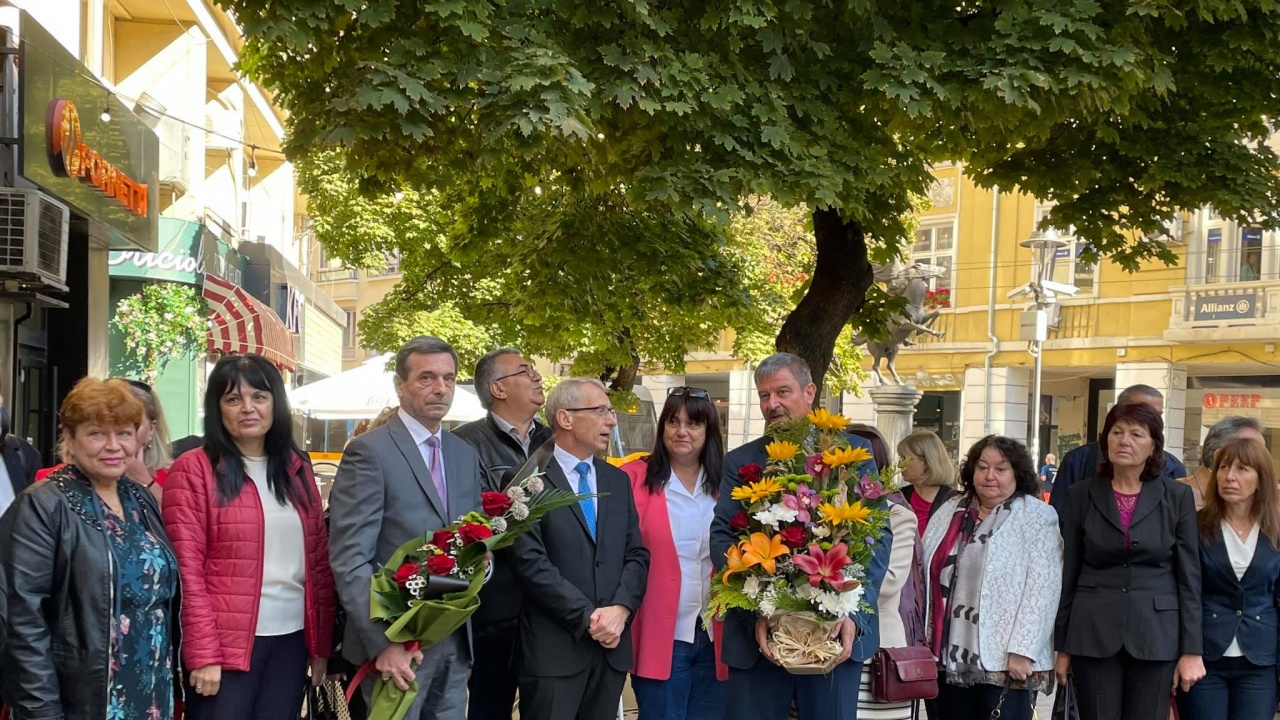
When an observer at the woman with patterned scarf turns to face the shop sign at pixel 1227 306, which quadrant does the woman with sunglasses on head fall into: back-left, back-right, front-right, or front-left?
back-left

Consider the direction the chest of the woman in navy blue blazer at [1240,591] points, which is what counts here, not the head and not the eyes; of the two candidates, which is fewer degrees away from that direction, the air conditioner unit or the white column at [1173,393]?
the air conditioner unit

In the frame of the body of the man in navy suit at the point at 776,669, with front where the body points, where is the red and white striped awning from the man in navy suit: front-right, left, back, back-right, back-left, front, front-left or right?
back-right

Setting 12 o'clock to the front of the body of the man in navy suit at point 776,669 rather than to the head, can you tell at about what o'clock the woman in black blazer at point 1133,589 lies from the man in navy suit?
The woman in black blazer is roughly at 8 o'clock from the man in navy suit.

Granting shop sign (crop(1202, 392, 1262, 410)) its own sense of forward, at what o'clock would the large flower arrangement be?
The large flower arrangement is roughly at 12 o'clock from the shop sign.

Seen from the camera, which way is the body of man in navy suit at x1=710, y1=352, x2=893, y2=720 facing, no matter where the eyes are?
toward the camera

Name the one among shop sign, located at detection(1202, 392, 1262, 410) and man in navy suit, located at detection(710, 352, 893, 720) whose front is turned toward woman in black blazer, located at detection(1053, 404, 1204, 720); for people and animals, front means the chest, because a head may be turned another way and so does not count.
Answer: the shop sign

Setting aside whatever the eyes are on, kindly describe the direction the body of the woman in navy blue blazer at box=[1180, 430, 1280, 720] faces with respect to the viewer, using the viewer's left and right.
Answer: facing the viewer

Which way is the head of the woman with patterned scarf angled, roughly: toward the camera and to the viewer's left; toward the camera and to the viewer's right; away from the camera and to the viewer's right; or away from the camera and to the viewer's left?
toward the camera and to the viewer's left

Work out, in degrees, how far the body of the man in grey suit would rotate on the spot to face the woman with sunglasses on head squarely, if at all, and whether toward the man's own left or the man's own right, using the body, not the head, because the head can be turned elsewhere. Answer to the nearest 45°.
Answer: approximately 90° to the man's own left

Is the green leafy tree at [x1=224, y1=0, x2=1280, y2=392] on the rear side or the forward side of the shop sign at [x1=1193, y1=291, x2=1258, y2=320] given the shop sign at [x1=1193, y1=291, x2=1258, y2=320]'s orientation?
on the forward side

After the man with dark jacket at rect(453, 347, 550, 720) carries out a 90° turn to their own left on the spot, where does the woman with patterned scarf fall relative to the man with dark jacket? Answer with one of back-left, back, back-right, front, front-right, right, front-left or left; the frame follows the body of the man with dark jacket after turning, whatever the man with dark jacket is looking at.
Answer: front-right

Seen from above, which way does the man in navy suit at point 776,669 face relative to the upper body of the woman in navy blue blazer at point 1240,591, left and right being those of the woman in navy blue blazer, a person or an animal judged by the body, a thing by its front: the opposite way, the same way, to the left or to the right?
the same way

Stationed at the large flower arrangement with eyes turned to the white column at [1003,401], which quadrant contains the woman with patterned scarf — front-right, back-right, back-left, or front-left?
front-right

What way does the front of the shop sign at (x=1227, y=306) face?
toward the camera

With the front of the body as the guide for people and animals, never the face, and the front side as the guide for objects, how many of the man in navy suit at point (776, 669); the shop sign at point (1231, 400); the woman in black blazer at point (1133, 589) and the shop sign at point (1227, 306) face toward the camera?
4

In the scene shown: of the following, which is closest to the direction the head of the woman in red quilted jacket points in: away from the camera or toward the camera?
toward the camera

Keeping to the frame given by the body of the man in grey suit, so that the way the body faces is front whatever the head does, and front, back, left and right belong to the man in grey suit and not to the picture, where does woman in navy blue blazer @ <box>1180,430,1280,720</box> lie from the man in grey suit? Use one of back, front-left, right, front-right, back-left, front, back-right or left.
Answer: front-left

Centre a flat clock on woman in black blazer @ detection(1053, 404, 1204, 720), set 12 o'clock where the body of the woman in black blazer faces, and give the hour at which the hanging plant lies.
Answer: The hanging plant is roughly at 4 o'clock from the woman in black blazer.

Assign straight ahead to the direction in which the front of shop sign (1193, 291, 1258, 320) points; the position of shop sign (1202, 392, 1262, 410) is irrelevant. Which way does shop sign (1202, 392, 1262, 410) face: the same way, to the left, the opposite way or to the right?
the same way

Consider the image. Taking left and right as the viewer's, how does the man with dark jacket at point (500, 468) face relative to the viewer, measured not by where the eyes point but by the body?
facing the viewer and to the right of the viewer
